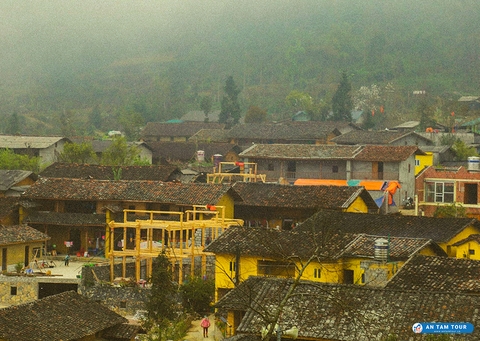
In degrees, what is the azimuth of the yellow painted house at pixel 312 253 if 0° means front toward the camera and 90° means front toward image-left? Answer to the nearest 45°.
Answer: approximately 0°

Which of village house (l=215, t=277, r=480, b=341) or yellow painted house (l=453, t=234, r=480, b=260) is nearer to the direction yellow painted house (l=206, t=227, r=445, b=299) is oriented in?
the village house

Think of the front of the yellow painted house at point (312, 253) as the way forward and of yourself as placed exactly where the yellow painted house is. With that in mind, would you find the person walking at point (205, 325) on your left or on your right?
on your right

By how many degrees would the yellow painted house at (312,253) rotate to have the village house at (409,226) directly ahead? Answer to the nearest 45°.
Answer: approximately 135° to its left

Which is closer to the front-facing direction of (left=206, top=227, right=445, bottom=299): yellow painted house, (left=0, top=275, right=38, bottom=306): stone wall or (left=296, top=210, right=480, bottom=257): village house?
the stone wall

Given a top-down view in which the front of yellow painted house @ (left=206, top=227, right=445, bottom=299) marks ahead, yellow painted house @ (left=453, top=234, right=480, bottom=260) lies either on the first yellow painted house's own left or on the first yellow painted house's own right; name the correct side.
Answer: on the first yellow painted house's own left
